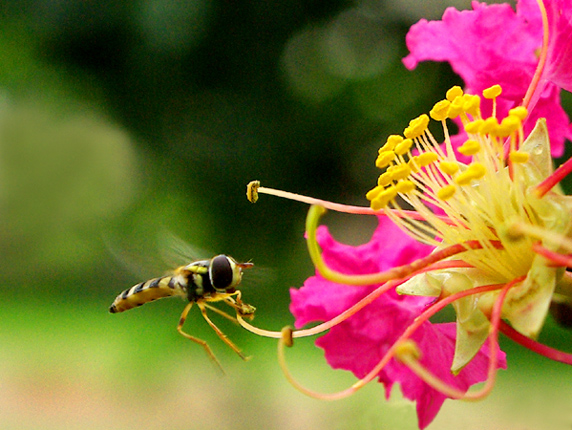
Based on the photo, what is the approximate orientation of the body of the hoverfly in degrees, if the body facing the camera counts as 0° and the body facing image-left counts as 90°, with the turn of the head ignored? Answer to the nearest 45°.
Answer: approximately 270°
